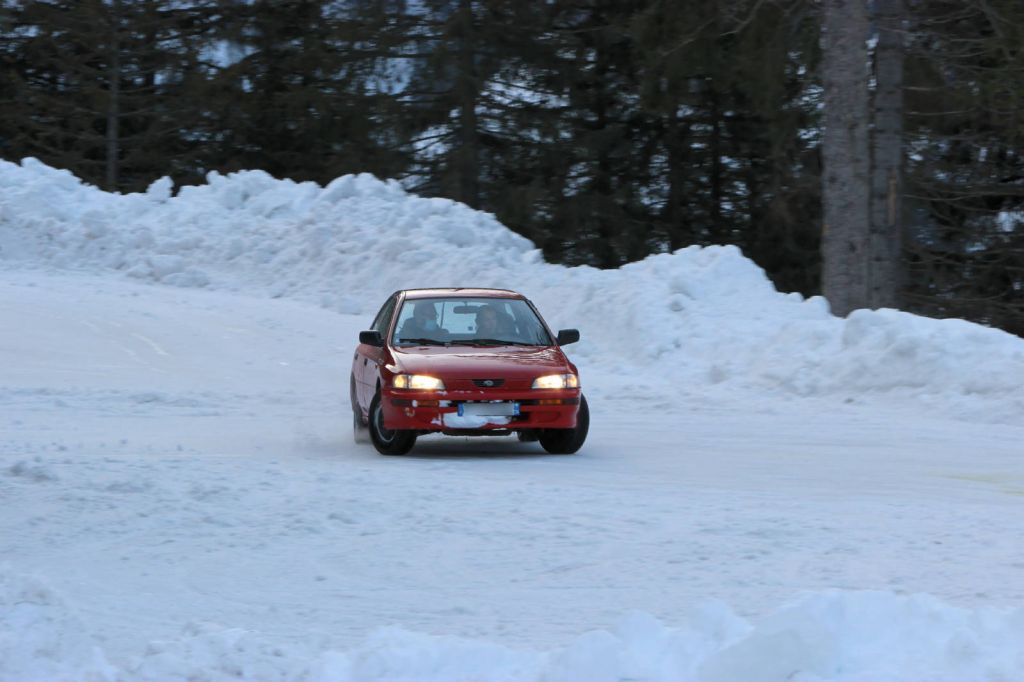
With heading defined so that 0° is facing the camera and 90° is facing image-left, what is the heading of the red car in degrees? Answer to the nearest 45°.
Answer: approximately 0°

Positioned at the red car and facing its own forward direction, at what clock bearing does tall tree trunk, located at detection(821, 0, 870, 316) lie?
The tall tree trunk is roughly at 7 o'clock from the red car.
